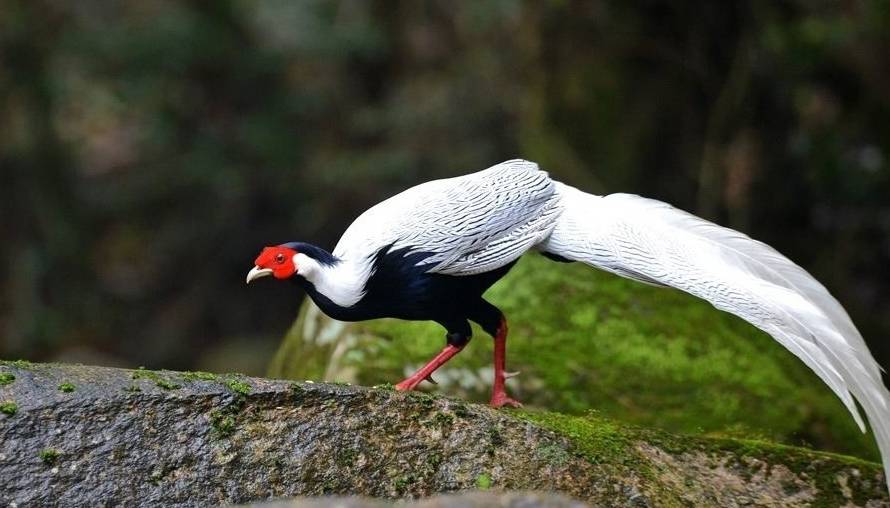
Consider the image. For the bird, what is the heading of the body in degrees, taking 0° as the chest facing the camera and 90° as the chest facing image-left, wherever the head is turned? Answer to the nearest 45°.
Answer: approximately 90°
